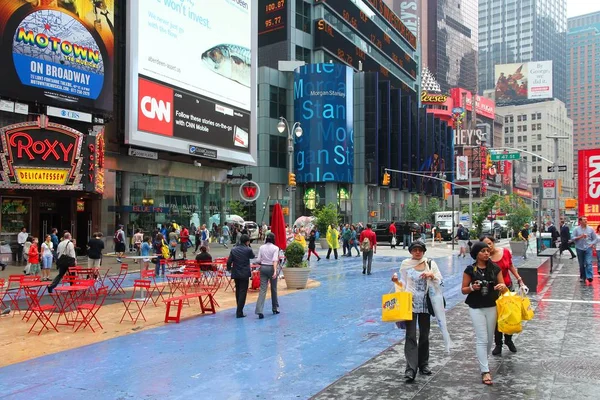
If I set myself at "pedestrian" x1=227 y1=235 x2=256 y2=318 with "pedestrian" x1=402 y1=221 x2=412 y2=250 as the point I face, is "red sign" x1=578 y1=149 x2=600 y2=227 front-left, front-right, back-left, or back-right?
front-right

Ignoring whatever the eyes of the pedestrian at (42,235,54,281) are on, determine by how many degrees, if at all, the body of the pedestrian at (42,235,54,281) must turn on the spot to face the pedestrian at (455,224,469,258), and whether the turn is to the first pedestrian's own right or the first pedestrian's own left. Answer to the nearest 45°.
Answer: approximately 45° to the first pedestrian's own left

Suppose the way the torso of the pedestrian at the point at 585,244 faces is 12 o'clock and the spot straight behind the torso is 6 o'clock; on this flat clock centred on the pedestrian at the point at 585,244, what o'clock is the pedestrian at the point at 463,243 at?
the pedestrian at the point at 463,243 is roughly at 5 o'clock from the pedestrian at the point at 585,244.

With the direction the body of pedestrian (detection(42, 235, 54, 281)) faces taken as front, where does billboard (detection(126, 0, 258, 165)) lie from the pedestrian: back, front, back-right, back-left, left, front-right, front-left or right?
left

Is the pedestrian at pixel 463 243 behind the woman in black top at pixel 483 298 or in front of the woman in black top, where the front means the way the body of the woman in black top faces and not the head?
behind

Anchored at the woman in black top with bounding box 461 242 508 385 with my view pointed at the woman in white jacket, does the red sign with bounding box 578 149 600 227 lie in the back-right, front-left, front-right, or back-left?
back-right

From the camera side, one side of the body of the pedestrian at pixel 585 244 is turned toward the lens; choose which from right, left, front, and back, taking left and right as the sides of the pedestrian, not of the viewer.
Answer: front

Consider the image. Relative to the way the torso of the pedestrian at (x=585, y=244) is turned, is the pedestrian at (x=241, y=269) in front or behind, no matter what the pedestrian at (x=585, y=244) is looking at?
in front

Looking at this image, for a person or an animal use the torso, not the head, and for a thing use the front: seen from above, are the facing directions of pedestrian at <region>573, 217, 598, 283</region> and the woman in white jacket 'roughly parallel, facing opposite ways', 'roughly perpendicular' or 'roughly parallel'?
roughly parallel

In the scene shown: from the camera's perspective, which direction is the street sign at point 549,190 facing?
toward the camera

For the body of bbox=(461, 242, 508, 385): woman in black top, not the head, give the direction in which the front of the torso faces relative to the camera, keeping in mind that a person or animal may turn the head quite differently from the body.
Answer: toward the camera
